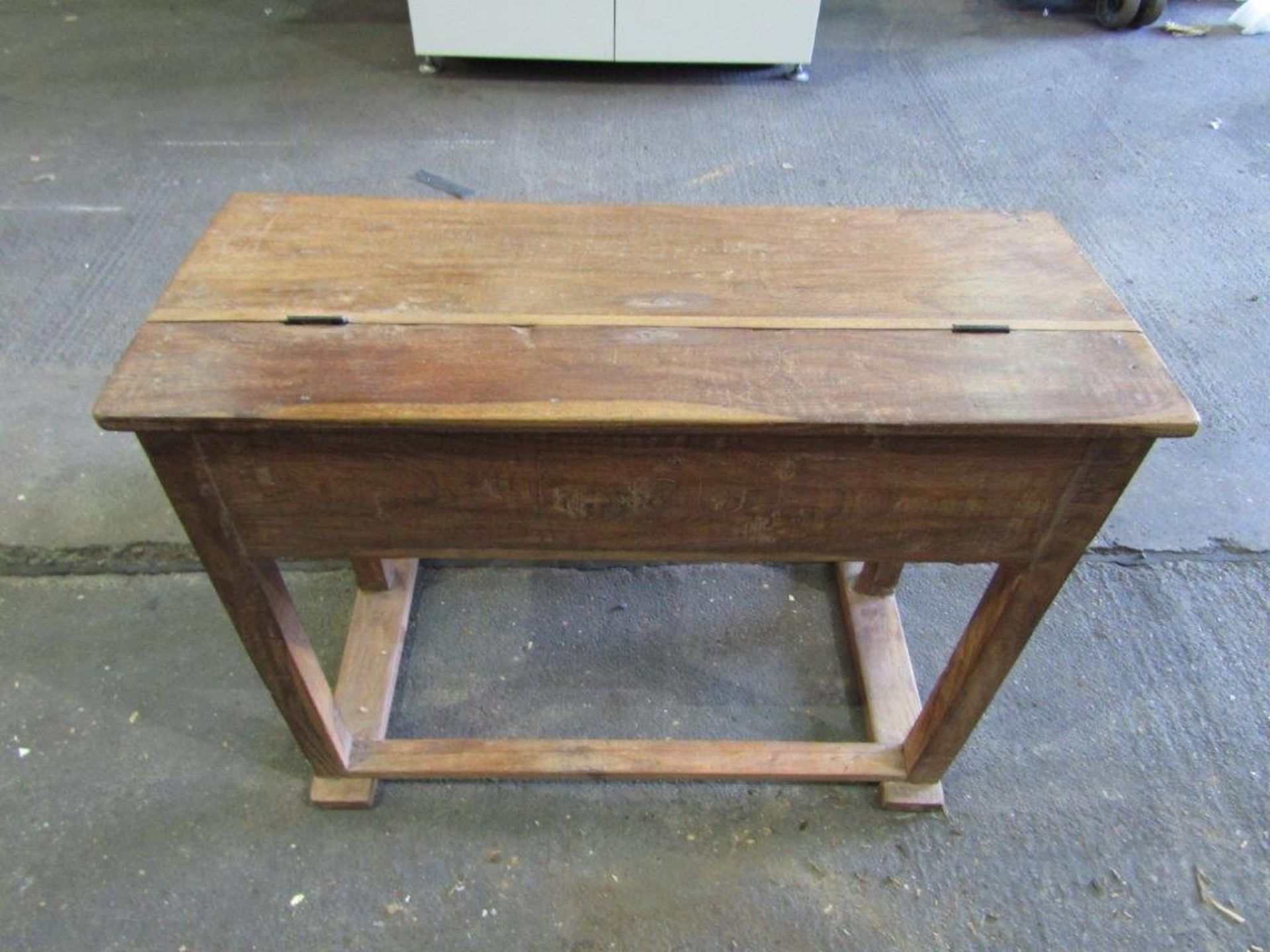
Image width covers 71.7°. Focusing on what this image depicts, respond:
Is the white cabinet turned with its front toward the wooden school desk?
yes

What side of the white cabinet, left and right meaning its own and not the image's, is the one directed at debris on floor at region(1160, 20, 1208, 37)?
left

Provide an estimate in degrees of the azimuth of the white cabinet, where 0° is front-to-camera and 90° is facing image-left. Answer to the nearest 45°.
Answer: approximately 0°

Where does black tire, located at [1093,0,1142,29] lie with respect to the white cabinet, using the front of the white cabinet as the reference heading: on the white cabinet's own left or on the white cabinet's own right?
on the white cabinet's own left
